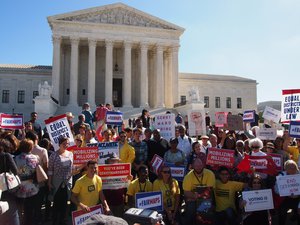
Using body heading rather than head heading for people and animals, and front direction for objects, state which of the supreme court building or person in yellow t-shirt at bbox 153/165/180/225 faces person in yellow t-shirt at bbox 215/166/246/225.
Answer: the supreme court building

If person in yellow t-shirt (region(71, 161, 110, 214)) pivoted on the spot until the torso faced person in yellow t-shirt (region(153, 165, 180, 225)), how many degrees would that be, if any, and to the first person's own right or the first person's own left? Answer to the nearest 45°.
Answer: approximately 45° to the first person's own left

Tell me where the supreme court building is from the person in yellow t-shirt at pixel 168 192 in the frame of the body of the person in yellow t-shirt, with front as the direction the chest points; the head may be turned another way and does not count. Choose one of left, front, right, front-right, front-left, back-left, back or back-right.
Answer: back

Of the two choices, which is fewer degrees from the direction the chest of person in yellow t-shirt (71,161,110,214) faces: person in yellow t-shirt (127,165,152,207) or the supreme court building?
the person in yellow t-shirt

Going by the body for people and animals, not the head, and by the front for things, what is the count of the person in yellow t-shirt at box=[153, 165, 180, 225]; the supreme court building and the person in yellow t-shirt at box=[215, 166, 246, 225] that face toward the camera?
3

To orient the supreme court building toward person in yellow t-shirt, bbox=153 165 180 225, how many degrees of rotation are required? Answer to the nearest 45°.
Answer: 0° — it already faces them

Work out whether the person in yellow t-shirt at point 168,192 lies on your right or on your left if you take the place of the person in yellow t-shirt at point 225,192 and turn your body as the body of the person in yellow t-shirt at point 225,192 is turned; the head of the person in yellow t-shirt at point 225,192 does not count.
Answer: on your right

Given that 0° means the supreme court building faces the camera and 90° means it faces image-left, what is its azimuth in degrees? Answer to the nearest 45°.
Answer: approximately 0°

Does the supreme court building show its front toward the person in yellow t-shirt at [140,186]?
yes

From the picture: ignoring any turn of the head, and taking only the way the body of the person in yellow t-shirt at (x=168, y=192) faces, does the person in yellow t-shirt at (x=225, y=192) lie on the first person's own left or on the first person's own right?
on the first person's own left

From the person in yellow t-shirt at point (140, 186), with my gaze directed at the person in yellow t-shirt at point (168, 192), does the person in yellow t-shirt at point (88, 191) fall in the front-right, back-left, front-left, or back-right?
back-right

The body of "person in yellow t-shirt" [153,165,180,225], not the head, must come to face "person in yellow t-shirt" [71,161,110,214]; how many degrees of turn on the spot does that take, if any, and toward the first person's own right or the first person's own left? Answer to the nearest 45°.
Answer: approximately 45° to the first person's own right
